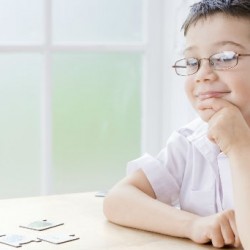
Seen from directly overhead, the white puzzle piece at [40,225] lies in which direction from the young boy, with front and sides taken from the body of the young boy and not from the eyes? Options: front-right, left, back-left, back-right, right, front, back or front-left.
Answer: right

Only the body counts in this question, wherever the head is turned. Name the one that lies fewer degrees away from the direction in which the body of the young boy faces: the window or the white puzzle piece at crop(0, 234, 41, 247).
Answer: the white puzzle piece

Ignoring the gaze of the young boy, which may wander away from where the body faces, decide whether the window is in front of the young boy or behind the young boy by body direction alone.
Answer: behind

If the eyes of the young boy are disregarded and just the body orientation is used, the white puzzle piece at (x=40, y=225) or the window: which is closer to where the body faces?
the white puzzle piece

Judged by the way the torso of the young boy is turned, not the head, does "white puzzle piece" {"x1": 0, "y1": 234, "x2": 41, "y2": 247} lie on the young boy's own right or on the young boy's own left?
on the young boy's own right

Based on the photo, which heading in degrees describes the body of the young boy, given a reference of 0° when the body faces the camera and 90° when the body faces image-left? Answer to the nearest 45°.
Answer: approximately 0°

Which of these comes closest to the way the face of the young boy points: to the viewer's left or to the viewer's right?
to the viewer's left
